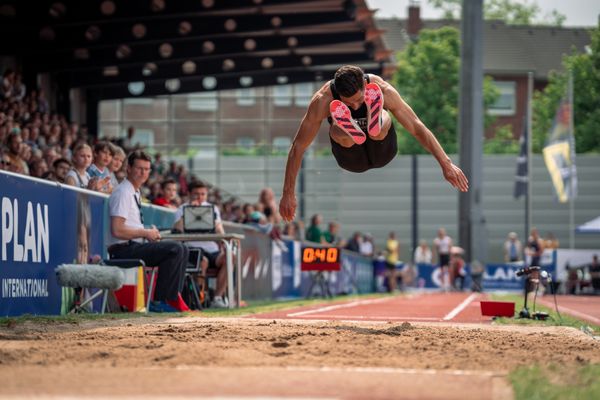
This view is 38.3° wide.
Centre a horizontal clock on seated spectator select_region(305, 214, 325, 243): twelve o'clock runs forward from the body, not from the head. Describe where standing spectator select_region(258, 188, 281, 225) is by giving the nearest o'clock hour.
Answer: standing spectator select_region(258, 188, 281, 225) is roughly at 2 o'clock from seated spectator select_region(305, 214, 325, 243).

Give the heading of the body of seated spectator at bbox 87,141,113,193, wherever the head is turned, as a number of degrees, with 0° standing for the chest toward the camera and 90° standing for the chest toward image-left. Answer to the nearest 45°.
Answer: approximately 315°

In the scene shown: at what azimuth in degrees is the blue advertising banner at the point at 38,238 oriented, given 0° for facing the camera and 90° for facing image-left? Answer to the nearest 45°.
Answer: approximately 315°

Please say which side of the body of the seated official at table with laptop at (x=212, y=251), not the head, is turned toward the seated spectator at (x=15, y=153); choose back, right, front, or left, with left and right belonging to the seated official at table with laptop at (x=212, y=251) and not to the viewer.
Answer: right

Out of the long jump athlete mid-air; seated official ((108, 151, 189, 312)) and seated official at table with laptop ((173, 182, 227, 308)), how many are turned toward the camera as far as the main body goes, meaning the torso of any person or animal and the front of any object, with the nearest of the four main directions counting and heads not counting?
2

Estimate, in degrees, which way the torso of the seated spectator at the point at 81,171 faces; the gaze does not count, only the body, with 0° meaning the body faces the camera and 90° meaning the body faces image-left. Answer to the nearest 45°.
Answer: approximately 315°

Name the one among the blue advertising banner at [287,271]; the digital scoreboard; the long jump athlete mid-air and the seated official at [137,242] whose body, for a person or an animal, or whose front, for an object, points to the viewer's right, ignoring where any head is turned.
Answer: the seated official

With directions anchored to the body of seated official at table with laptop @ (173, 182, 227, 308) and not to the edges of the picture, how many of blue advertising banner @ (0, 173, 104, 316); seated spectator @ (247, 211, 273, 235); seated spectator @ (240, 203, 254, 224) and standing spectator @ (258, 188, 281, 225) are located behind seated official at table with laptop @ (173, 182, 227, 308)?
3

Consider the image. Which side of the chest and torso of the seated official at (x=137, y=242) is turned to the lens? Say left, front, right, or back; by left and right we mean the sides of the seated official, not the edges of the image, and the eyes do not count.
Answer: right

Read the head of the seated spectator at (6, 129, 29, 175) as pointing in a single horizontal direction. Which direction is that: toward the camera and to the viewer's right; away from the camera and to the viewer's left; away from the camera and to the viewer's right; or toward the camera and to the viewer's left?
toward the camera and to the viewer's right

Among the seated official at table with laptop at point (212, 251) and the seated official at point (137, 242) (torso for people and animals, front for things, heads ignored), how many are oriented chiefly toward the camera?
1

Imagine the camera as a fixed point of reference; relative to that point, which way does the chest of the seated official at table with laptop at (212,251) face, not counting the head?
toward the camera

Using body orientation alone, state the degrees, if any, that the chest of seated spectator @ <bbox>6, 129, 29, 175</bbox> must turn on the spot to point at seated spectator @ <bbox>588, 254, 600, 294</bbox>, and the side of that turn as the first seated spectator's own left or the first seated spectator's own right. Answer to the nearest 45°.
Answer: approximately 90° to the first seated spectator's own left
